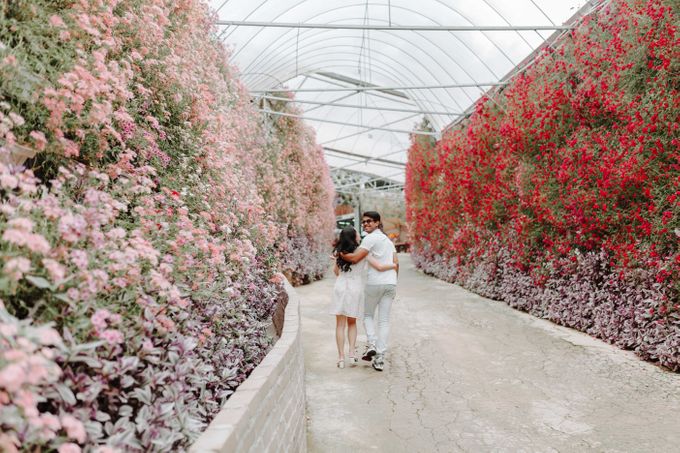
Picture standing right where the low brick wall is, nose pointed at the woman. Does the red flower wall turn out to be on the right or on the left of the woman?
right

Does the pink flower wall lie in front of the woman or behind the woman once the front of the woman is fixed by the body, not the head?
behind

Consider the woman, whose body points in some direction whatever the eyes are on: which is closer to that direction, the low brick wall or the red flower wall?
the red flower wall

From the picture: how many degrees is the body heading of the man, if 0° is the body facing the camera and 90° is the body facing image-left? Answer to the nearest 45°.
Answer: approximately 135°

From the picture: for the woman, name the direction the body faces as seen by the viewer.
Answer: away from the camera

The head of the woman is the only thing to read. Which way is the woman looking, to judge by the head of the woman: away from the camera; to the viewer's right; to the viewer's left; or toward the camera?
away from the camera

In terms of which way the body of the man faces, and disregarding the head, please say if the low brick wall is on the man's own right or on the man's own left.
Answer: on the man's own left
